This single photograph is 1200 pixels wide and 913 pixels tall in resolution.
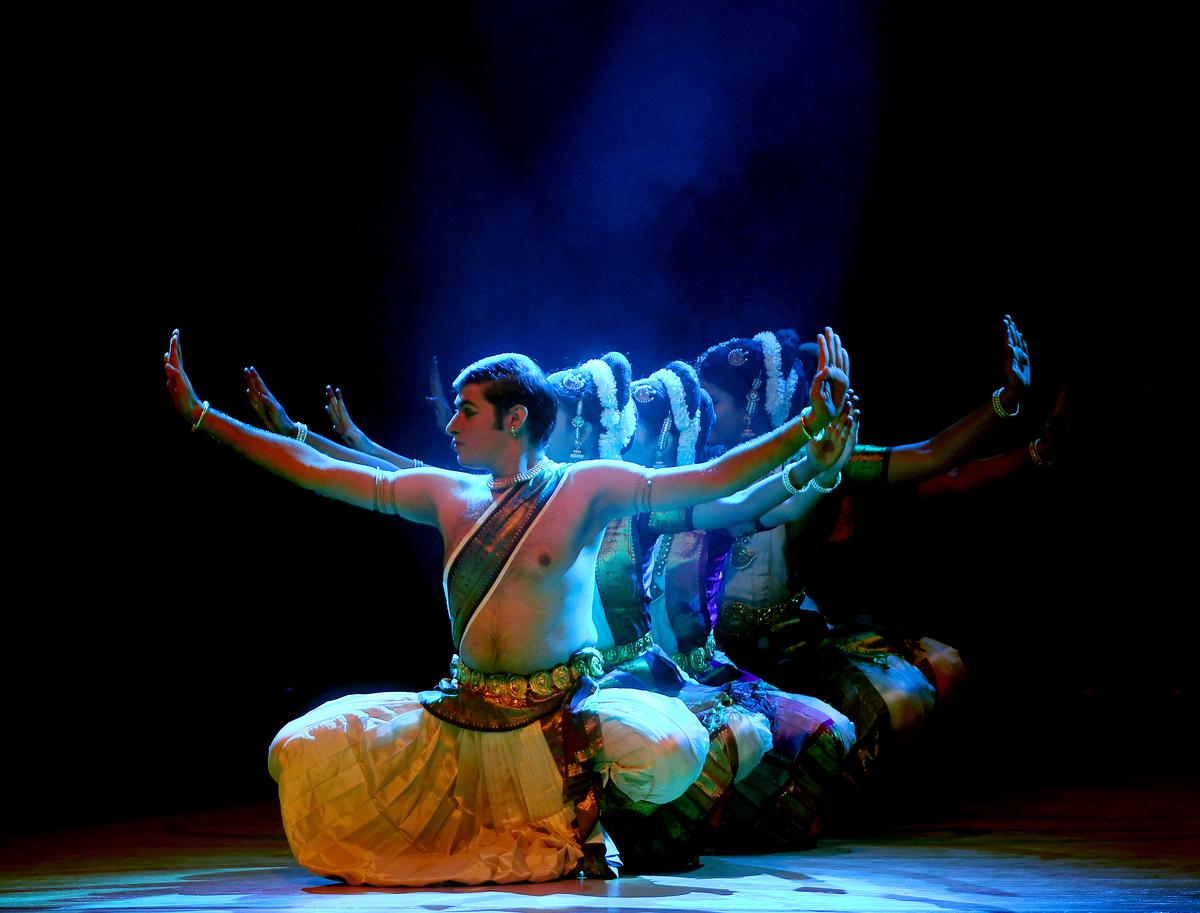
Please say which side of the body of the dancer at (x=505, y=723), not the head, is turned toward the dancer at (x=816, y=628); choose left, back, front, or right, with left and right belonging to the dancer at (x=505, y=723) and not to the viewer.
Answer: back

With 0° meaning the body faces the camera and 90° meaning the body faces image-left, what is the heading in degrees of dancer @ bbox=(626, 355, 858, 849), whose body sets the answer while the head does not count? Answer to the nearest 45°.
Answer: approximately 45°

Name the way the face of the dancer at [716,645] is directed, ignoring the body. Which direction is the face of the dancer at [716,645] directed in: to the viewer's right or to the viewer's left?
to the viewer's left

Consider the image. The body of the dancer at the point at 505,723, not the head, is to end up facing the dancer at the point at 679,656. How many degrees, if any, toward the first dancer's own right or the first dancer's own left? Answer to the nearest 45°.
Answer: approximately 180°

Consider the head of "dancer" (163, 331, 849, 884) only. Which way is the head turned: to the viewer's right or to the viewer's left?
to the viewer's left

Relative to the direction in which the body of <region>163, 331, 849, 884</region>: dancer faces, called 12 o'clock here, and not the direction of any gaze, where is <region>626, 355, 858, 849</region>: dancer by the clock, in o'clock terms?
<region>626, 355, 858, 849</region>: dancer is roughly at 6 o'clock from <region>163, 331, 849, 884</region>: dancer.

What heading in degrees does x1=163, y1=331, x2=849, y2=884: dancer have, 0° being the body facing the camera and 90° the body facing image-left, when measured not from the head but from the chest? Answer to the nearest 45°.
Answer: approximately 45°

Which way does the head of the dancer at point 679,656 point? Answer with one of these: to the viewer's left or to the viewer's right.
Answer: to the viewer's left
